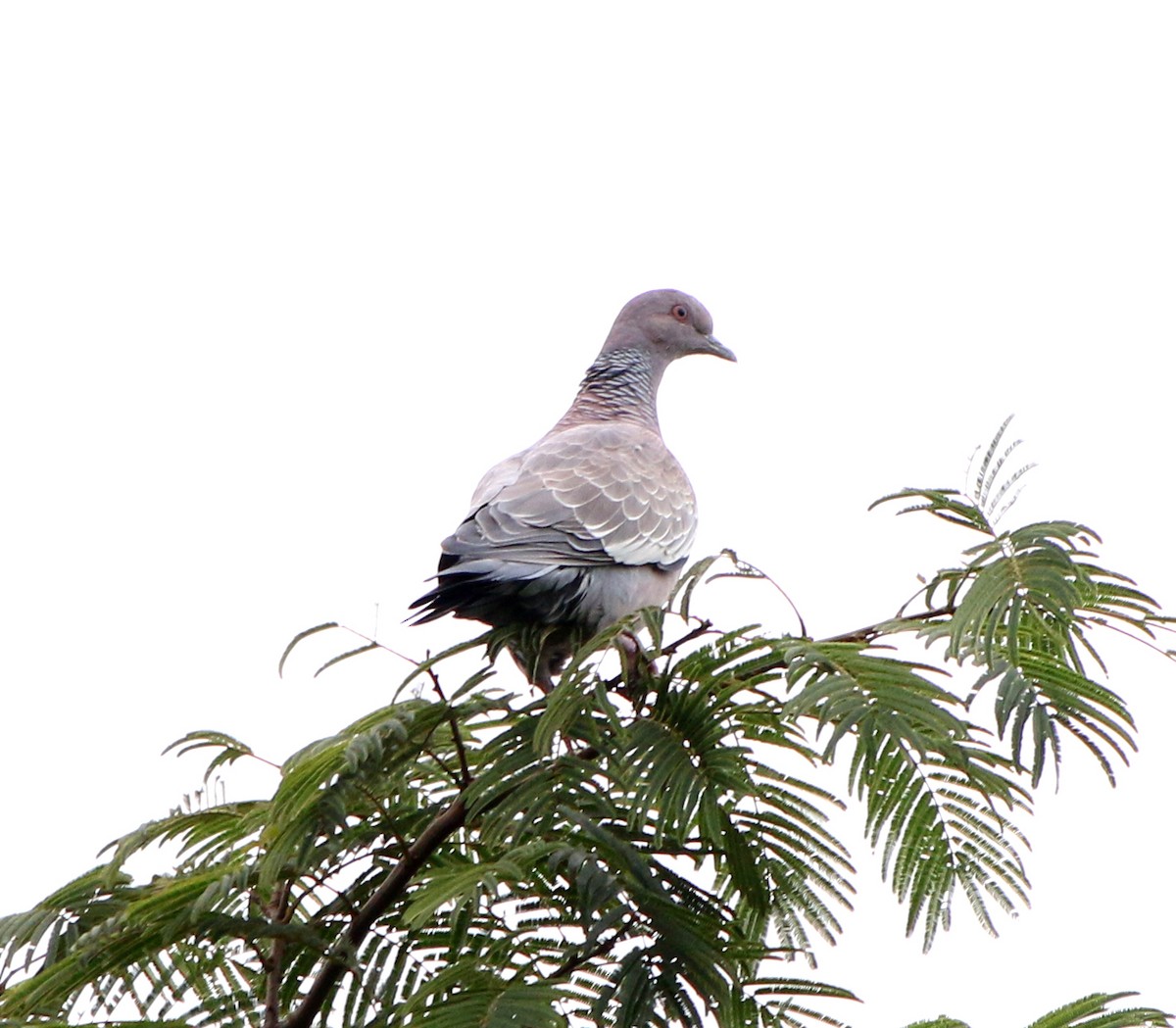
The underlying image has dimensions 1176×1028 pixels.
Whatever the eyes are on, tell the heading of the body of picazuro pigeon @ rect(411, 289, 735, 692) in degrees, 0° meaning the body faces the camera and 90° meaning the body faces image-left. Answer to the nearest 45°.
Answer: approximately 225°
